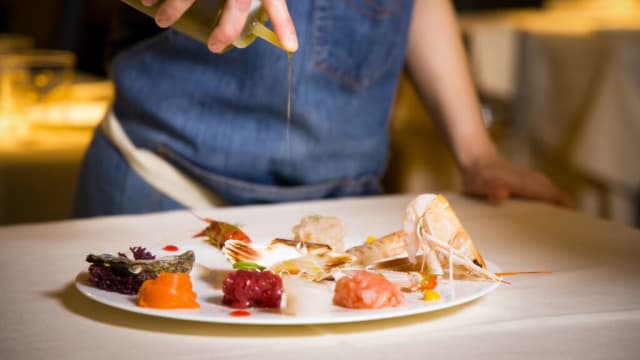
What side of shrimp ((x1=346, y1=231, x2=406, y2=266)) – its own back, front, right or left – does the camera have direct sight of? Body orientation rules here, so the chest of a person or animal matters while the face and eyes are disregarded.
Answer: right

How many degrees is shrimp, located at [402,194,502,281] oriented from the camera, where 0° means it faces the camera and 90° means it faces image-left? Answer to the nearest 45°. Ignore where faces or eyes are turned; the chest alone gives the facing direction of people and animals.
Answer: approximately 270°

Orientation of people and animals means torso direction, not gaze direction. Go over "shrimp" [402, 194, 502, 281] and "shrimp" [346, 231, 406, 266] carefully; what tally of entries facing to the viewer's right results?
2

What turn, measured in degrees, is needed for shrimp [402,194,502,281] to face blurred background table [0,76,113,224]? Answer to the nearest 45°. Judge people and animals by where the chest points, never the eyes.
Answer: approximately 135° to its left

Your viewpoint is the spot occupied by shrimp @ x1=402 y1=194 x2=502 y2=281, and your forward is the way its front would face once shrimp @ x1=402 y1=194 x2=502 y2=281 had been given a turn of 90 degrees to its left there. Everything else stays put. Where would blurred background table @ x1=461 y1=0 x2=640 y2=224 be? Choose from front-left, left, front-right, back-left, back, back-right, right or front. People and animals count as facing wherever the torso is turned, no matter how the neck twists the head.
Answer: front
